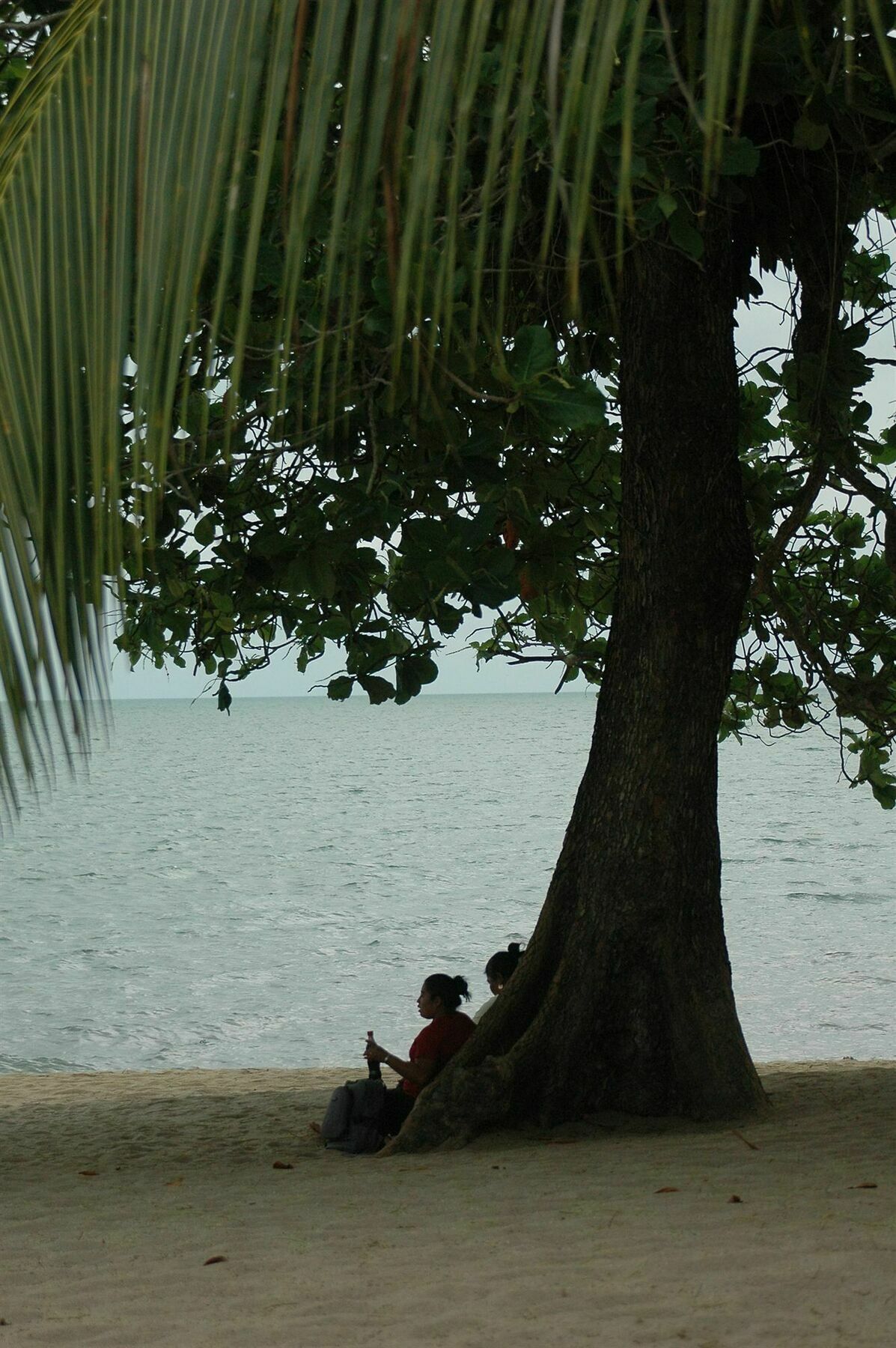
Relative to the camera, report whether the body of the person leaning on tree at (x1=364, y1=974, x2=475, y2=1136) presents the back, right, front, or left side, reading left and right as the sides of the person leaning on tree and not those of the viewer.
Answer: left

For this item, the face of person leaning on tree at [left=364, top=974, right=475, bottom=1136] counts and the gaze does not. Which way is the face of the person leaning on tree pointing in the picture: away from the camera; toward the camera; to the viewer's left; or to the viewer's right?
to the viewer's left
